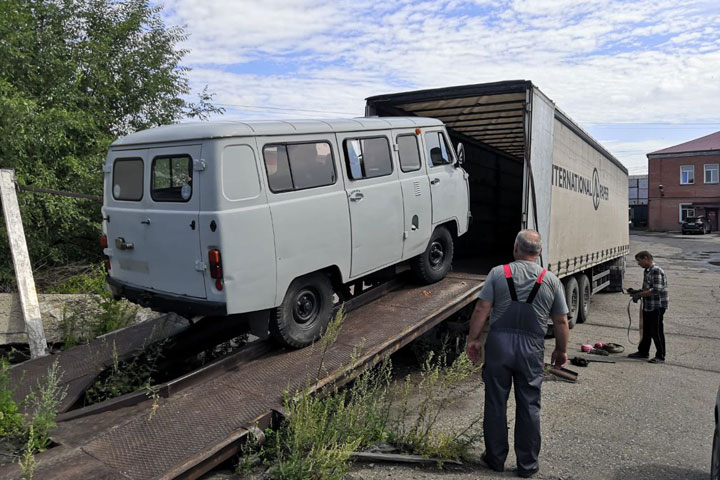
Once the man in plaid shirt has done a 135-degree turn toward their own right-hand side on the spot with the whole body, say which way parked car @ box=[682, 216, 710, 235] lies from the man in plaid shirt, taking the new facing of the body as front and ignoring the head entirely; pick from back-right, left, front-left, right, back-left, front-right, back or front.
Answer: front-left

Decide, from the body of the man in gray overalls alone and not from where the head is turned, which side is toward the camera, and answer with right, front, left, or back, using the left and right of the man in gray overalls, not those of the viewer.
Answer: back

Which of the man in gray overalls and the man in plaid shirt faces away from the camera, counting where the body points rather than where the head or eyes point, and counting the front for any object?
the man in gray overalls

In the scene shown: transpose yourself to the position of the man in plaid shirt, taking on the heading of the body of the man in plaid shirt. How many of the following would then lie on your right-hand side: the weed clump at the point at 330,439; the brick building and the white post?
1

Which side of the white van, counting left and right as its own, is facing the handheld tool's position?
front

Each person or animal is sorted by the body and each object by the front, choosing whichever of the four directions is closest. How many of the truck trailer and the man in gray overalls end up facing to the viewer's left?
0

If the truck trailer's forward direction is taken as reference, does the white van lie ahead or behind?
behind

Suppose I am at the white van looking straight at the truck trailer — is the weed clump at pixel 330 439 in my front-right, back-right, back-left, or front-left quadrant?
back-right

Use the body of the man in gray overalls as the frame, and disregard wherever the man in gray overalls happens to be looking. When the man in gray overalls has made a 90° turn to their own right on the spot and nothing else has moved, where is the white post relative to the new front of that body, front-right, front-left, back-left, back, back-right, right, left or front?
back

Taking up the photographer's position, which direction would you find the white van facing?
facing away from the viewer and to the right of the viewer

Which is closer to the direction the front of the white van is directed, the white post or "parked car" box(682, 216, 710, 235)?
the parked car

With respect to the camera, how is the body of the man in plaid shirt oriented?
to the viewer's left

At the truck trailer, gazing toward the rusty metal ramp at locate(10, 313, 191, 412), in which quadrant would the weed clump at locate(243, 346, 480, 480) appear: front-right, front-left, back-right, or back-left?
front-left

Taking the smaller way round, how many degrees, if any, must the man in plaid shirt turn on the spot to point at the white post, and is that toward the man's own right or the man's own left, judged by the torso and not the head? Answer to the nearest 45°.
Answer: approximately 45° to the man's own left

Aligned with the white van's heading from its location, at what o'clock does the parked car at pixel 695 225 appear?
The parked car is roughly at 12 o'clock from the white van.

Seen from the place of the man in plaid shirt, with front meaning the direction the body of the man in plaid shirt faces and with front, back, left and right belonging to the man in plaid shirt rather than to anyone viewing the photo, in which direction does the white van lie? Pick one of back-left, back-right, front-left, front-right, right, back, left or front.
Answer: front-left

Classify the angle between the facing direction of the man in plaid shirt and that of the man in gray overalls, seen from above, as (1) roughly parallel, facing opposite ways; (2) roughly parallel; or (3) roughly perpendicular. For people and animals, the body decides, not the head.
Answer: roughly perpendicular

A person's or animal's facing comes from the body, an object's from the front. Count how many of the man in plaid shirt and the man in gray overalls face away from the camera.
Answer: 1

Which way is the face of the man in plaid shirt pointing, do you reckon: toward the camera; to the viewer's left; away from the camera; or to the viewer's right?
to the viewer's left

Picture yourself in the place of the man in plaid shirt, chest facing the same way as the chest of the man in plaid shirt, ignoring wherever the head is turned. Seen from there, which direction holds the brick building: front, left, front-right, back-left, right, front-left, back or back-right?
right
